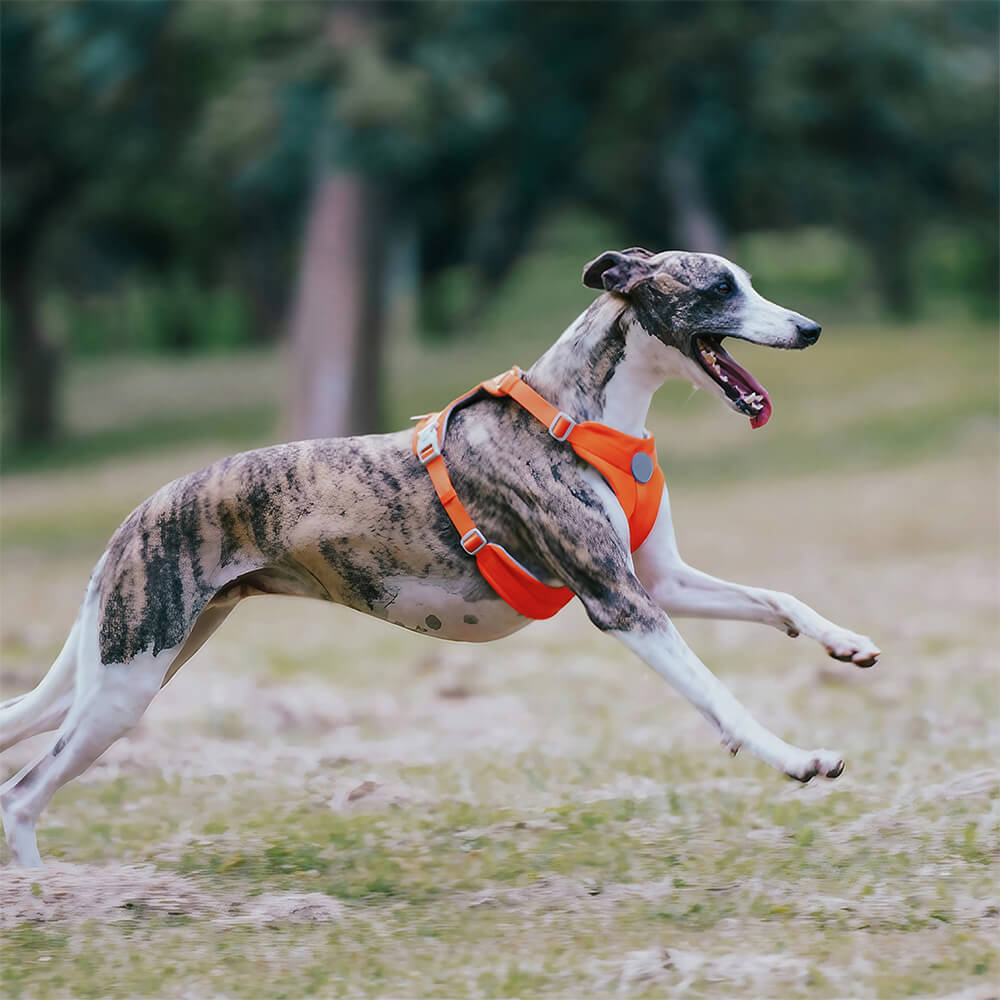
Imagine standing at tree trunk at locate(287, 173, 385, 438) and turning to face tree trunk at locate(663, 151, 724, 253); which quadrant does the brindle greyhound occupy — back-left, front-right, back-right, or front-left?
back-right

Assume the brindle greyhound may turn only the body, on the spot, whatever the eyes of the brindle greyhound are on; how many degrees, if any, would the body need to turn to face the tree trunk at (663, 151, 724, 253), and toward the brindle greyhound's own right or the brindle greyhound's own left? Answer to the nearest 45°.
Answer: approximately 90° to the brindle greyhound's own left

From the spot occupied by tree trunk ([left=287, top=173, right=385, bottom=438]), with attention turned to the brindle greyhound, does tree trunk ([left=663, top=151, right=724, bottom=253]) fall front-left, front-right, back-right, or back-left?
back-left

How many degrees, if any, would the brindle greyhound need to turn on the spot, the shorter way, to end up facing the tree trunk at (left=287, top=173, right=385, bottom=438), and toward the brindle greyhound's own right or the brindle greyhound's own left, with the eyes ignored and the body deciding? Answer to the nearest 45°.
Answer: approximately 90° to the brindle greyhound's own left

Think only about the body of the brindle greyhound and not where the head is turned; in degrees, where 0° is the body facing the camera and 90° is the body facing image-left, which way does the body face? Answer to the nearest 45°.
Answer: approximately 270°

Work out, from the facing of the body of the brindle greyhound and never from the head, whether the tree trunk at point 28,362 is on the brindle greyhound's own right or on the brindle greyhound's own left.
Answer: on the brindle greyhound's own left

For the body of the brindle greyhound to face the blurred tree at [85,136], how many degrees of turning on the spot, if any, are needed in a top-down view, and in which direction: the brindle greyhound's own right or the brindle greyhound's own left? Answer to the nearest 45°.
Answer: approximately 90° to the brindle greyhound's own left
